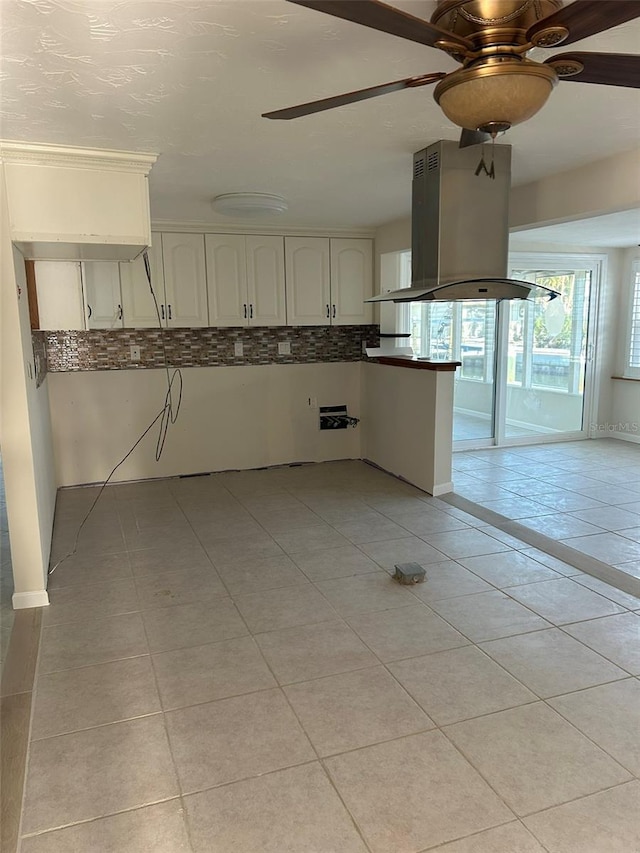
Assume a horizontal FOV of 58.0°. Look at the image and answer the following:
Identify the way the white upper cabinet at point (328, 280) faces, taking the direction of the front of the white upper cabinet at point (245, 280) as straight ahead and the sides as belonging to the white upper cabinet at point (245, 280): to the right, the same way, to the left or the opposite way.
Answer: the same way

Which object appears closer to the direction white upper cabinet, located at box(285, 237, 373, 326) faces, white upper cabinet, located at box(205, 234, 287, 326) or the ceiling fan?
the ceiling fan

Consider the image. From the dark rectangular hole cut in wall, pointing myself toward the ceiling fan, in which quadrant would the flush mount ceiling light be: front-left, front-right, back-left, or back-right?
front-right

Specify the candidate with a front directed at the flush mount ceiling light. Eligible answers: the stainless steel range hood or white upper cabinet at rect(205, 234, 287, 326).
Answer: the white upper cabinet

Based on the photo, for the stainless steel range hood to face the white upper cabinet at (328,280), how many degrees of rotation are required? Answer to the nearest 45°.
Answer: approximately 180°

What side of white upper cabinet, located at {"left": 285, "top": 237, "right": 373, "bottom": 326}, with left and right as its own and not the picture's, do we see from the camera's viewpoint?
front

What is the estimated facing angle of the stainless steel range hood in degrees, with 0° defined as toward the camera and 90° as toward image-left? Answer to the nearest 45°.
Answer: approximately 315°

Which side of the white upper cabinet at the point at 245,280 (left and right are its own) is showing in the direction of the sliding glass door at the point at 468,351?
left

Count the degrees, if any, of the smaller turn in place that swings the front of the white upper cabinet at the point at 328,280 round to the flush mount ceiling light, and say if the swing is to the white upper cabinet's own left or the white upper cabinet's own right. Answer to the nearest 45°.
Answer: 0° — it already faces it

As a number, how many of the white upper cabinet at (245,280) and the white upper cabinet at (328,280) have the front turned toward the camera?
2

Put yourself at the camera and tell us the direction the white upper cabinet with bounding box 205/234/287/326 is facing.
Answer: facing the viewer

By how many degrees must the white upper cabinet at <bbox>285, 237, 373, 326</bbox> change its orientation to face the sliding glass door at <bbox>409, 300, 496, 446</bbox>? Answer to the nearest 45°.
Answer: approximately 135° to its left

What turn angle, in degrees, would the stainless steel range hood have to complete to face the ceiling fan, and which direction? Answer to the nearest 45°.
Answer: approximately 45° to its right

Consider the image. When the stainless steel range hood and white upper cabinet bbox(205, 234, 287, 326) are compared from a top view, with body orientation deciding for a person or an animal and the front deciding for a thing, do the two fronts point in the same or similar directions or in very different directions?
same or similar directions

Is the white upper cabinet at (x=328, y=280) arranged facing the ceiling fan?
yes

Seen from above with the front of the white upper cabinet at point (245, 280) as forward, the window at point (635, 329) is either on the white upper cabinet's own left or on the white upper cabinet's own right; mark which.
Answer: on the white upper cabinet's own left
